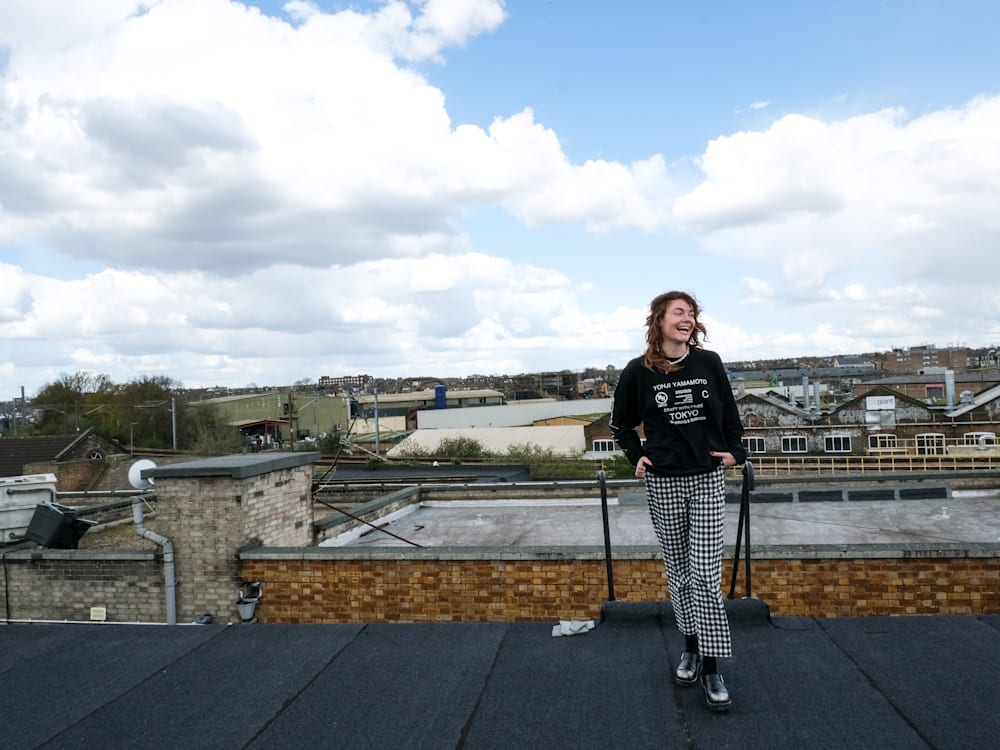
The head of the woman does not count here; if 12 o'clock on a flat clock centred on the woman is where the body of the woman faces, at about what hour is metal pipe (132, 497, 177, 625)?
The metal pipe is roughly at 4 o'clock from the woman.

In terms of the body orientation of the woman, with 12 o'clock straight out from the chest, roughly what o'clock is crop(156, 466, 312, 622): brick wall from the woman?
The brick wall is roughly at 4 o'clock from the woman.

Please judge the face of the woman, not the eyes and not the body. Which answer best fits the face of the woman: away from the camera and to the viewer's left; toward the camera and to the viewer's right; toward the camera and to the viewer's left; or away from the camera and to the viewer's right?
toward the camera and to the viewer's right

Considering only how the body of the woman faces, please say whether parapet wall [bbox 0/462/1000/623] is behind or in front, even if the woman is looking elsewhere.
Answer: behind

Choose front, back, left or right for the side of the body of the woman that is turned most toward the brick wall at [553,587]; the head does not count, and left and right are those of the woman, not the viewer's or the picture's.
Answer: back

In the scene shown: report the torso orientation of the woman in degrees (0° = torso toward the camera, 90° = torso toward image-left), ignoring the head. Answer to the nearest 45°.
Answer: approximately 0°

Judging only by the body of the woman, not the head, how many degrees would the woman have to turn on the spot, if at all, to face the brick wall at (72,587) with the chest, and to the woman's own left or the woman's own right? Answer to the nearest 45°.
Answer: approximately 135° to the woman's own right
